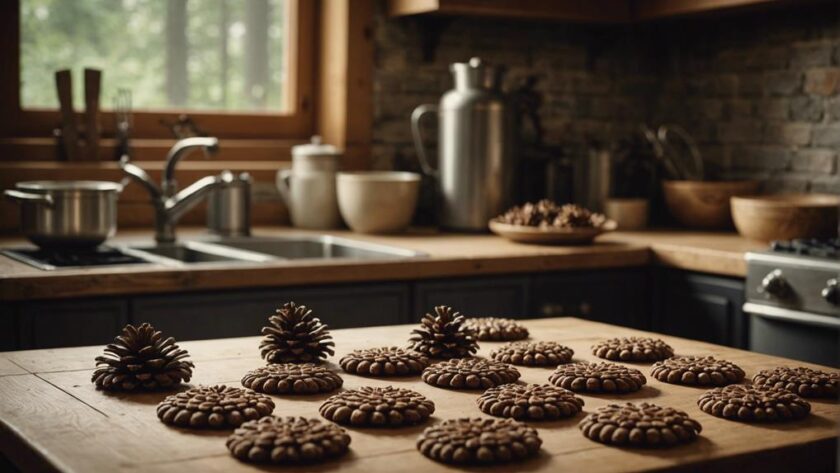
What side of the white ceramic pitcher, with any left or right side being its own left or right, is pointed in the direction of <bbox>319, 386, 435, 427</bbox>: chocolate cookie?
right

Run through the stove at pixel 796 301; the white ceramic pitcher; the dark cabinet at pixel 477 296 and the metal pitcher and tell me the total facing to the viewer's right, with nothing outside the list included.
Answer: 2

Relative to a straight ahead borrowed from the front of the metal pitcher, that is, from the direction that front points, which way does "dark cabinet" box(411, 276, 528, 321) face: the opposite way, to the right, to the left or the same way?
to the right

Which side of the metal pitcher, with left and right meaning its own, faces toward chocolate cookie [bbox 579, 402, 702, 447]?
right

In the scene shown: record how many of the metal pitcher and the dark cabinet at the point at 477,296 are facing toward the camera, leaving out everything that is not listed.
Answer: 1

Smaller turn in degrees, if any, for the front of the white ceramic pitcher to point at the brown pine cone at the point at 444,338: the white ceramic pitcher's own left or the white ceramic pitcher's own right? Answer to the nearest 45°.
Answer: approximately 90° to the white ceramic pitcher's own right

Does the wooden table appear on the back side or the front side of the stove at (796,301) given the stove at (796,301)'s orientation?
on the front side

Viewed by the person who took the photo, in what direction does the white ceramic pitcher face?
facing to the right of the viewer

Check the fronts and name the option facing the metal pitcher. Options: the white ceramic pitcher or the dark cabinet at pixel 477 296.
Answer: the white ceramic pitcher

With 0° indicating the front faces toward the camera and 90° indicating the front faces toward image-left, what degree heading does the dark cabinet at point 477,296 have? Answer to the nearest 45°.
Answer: approximately 0°

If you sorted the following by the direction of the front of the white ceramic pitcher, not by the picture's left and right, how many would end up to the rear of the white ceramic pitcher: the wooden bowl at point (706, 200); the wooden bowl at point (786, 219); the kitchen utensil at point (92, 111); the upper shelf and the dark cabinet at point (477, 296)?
1

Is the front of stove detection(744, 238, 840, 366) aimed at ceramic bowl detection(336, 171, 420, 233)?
no

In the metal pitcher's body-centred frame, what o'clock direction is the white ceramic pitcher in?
The white ceramic pitcher is roughly at 6 o'clock from the metal pitcher.

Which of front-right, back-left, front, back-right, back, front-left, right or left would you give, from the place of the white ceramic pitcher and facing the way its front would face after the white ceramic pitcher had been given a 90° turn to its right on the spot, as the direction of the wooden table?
front

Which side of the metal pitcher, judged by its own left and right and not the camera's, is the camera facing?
right

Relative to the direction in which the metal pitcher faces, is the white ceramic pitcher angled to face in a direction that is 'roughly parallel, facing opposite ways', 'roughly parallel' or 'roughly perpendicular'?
roughly parallel

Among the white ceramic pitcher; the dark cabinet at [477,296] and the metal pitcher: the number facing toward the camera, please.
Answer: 1

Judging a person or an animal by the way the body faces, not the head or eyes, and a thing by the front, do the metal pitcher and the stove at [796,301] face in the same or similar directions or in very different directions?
very different directions

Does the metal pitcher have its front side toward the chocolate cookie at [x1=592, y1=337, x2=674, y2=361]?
no

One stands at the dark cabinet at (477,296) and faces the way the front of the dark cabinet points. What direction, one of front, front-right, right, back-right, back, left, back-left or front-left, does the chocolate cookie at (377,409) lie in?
front

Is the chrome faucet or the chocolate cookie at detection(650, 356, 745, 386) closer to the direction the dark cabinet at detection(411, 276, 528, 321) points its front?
the chocolate cookie
